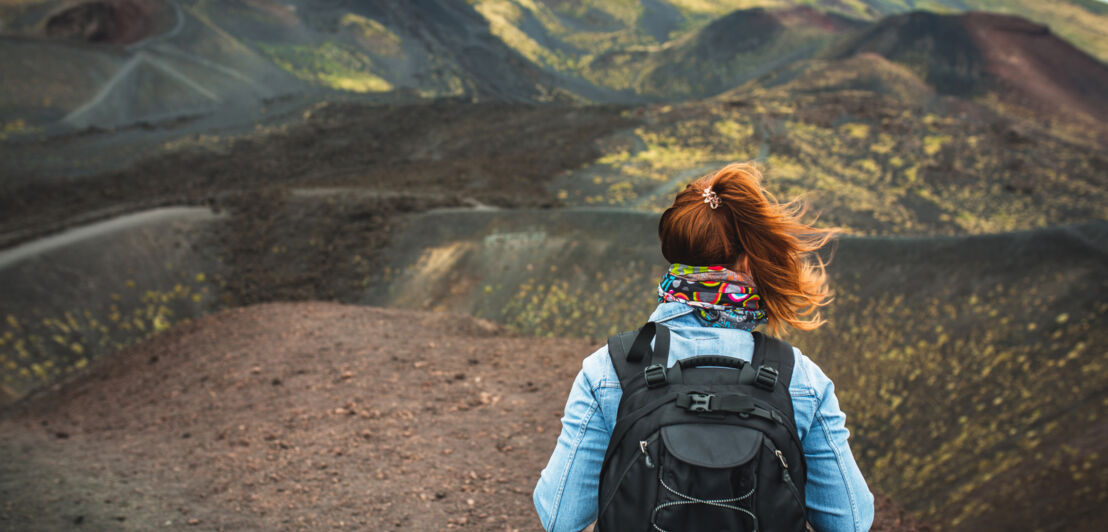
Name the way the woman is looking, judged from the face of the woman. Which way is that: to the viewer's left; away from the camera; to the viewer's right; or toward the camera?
away from the camera

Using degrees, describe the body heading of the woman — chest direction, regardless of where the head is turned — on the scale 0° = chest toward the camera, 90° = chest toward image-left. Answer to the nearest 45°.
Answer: approximately 180°
